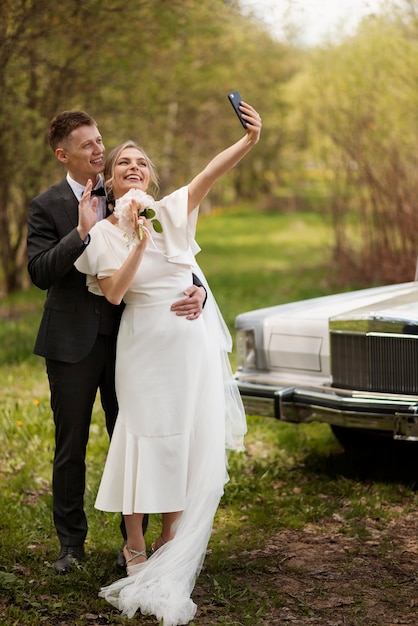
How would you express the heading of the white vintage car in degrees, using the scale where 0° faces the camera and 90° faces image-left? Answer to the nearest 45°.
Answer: approximately 45°

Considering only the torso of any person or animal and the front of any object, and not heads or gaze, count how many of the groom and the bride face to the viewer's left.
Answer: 0

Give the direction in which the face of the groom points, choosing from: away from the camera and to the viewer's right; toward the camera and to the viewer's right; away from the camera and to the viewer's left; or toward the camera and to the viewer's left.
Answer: toward the camera and to the viewer's right

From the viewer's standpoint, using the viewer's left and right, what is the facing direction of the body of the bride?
facing the viewer

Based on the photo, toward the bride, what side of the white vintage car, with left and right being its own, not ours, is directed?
front

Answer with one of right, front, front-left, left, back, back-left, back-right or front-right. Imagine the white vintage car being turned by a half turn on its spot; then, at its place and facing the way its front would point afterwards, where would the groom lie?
back

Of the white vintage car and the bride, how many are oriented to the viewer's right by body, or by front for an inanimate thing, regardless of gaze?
0

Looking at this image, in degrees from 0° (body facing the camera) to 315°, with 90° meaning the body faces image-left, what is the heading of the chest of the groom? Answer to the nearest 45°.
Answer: approximately 315°
